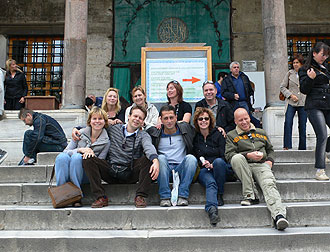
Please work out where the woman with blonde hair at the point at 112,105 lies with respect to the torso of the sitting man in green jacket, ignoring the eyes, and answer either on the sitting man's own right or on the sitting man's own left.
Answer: on the sitting man's own right

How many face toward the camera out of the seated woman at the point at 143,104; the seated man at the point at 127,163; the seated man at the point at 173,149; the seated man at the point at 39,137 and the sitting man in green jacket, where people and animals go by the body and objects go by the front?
4

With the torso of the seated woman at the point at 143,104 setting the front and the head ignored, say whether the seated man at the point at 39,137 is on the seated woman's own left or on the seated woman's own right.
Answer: on the seated woman's own right

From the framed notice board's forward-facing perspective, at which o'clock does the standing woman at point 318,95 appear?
The standing woman is roughly at 11 o'clock from the framed notice board.
